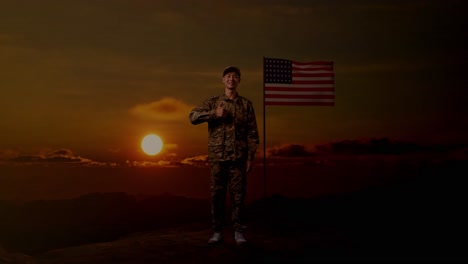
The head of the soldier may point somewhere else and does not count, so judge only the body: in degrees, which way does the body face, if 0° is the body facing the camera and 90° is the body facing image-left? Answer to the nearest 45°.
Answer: approximately 0°

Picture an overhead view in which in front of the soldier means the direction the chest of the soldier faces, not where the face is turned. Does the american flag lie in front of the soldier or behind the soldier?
behind
